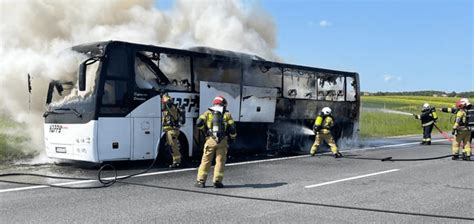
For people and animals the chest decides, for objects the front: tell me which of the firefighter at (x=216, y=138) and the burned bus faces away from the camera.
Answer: the firefighter

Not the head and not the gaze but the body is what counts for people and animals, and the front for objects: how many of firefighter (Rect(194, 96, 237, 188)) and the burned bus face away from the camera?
1

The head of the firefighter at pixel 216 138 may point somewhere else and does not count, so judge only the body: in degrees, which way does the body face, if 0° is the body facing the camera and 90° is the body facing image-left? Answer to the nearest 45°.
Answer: approximately 180°
